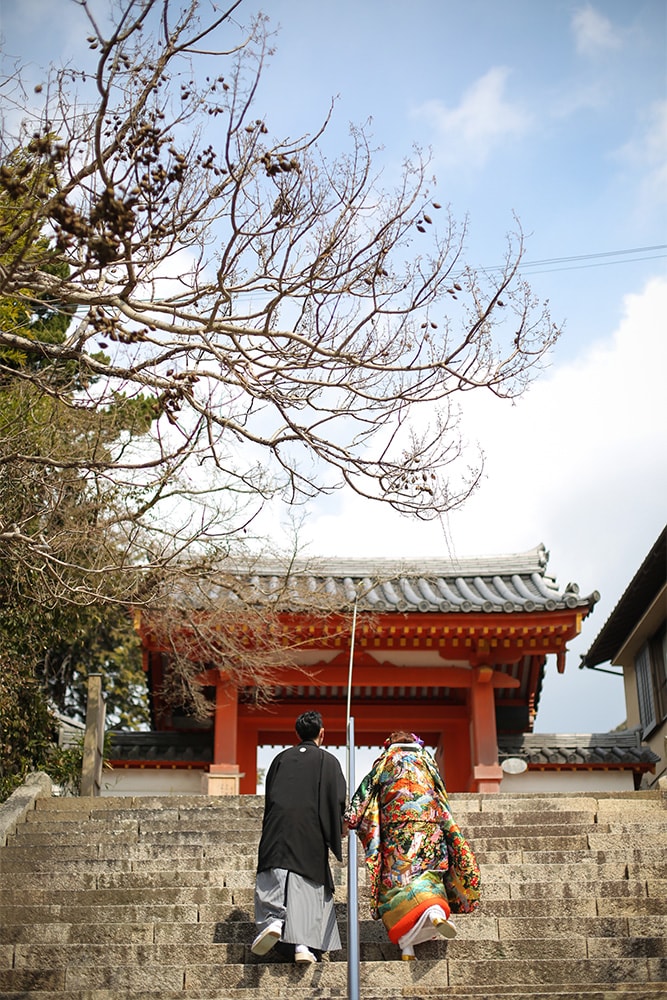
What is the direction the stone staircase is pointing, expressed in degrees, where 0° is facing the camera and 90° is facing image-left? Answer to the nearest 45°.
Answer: approximately 0°

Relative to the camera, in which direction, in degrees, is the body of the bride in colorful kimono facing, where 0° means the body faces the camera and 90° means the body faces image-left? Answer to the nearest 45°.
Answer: approximately 180°

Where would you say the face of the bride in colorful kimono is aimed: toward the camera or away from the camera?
away from the camera

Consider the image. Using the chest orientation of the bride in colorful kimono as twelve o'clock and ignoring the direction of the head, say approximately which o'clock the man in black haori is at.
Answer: The man in black haori is roughly at 9 o'clock from the bride in colorful kimono.

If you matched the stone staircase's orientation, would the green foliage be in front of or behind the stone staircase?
behind
